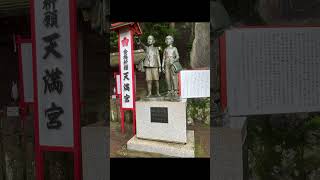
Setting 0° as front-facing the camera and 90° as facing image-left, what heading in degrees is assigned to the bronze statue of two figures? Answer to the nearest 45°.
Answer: approximately 0°
